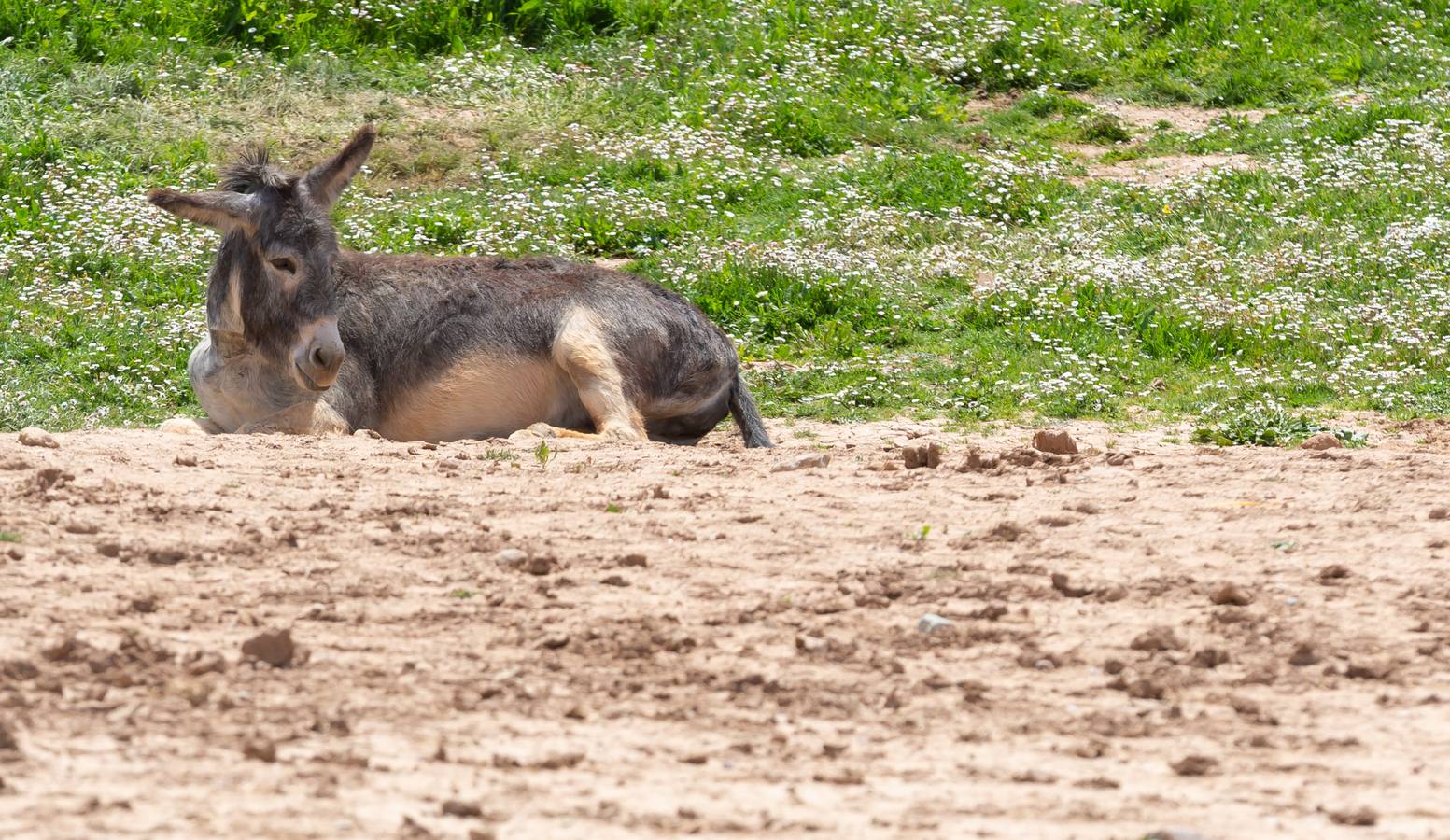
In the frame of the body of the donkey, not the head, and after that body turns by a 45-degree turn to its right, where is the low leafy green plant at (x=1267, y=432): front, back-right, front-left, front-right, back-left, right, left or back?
back-right

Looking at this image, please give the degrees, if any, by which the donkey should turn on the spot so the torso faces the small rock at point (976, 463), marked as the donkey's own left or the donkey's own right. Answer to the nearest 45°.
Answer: approximately 135° to the donkey's own left

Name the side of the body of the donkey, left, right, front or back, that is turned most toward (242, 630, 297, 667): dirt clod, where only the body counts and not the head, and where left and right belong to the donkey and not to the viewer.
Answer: left

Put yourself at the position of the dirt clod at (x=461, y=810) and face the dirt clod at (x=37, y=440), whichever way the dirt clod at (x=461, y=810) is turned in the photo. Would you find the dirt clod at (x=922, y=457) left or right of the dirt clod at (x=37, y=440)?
right

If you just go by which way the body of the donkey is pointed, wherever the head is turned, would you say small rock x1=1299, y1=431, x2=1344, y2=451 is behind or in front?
behind

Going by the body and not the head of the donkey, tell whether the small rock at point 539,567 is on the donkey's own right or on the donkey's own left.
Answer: on the donkey's own left

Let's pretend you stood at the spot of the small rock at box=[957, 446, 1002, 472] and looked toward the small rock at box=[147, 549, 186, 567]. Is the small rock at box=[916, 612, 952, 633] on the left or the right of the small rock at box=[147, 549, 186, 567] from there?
left

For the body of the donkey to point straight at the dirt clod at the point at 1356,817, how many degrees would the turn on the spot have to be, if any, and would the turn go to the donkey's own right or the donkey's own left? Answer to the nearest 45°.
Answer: approximately 90° to the donkey's own left

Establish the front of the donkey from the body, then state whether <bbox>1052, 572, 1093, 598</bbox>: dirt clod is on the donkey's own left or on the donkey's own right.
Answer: on the donkey's own left

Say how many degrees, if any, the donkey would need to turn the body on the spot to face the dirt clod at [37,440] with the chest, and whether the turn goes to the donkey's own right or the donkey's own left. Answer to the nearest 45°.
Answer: approximately 45° to the donkey's own left

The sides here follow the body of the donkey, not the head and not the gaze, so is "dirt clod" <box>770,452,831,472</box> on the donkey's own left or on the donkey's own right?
on the donkey's own left

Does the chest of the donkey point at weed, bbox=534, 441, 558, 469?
no

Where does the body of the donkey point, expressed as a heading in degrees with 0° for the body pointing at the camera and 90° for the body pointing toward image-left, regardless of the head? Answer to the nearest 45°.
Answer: approximately 90°

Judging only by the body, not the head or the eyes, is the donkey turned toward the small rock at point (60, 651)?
no

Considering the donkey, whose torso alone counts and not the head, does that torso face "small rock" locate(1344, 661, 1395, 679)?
no

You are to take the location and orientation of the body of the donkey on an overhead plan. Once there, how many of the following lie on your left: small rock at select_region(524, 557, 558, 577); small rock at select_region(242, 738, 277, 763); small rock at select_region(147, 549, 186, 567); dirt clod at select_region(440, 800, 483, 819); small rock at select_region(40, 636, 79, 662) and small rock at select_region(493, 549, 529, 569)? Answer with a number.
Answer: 6

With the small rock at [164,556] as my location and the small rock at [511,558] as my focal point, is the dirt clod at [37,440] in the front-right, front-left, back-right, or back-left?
back-left

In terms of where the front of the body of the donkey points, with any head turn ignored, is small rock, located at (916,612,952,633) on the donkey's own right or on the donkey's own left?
on the donkey's own left

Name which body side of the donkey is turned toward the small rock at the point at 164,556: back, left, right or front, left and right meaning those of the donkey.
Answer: left
